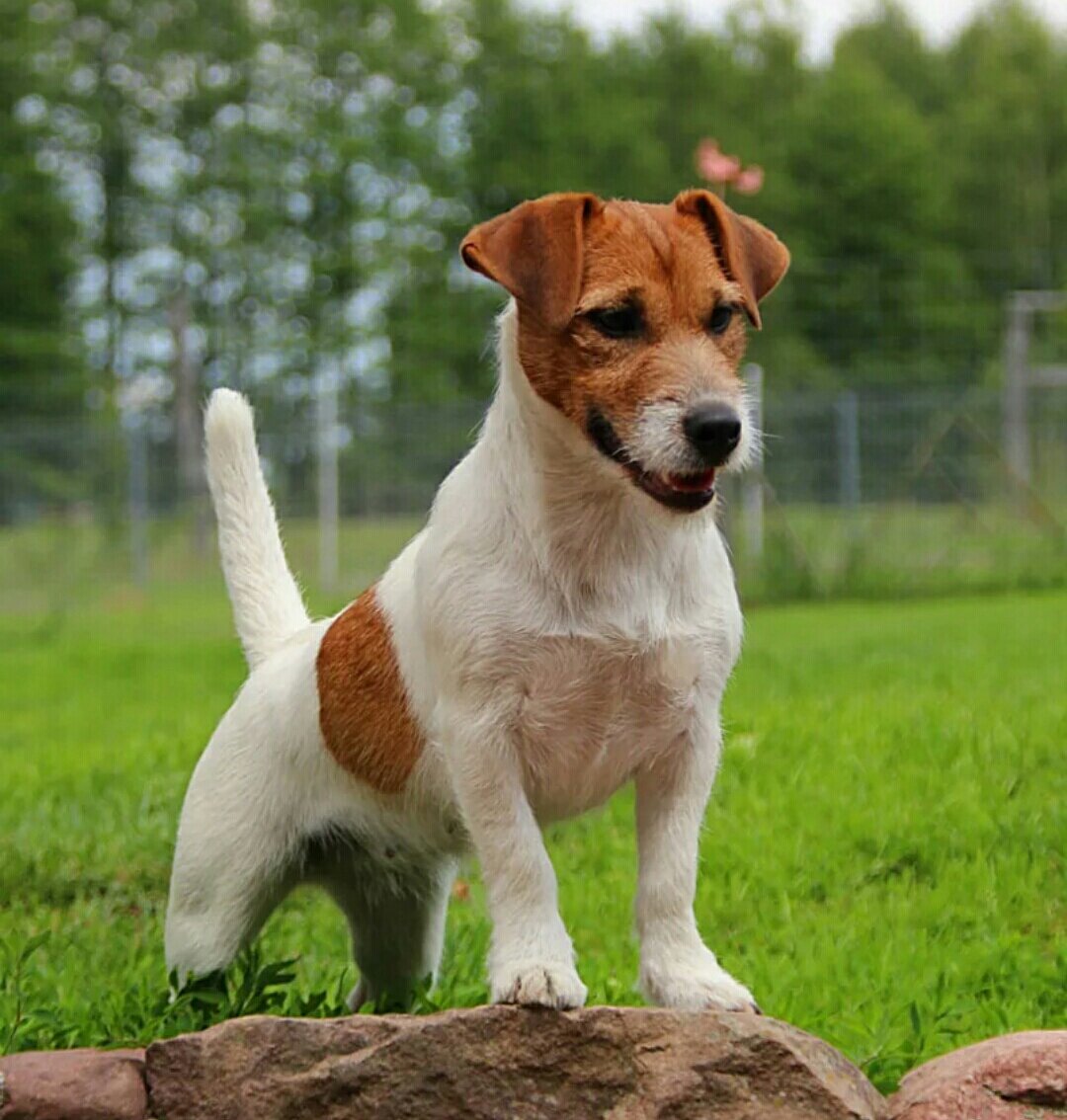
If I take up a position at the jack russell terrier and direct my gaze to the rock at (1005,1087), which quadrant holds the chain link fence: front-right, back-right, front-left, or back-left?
back-left

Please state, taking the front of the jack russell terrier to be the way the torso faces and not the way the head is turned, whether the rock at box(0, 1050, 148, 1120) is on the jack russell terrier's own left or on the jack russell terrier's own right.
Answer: on the jack russell terrier's own right

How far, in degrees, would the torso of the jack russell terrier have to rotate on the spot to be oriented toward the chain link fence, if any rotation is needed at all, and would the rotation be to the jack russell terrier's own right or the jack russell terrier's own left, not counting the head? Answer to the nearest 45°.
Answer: approximately 135° to the jack russell terrier's own left

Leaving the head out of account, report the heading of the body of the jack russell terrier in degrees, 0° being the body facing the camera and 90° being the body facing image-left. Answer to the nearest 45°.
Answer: approximately 315°
